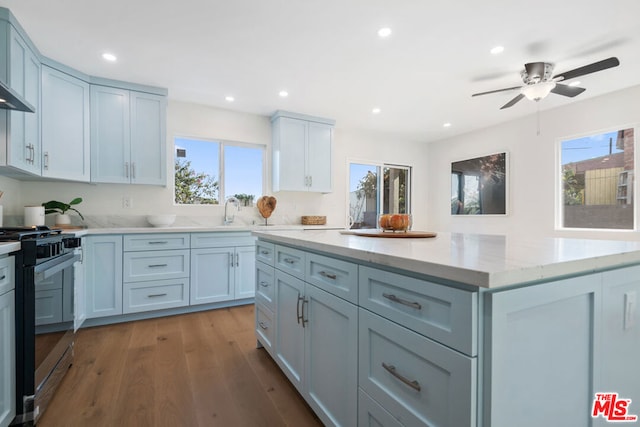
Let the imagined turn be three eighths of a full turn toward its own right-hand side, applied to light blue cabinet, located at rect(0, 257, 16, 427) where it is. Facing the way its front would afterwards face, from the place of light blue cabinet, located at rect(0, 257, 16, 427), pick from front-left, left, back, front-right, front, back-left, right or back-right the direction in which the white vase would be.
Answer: back-right

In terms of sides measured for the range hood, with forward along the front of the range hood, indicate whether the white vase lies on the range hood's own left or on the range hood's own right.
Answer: on the range hood's own left

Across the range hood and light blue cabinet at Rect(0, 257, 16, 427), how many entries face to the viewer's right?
2

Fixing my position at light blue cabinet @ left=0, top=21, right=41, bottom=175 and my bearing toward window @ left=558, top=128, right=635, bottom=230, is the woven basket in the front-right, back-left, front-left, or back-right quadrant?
front-left

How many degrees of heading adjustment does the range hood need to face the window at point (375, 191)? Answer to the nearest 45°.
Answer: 0° — it already faces it

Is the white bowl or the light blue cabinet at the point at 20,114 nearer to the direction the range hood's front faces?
the white bowl

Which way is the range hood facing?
to the viewer's right

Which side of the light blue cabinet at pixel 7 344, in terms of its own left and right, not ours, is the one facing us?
right

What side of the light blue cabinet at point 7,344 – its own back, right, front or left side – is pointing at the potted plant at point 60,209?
left

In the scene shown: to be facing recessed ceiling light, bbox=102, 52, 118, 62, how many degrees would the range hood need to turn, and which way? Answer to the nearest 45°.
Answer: approximately 45° to its left

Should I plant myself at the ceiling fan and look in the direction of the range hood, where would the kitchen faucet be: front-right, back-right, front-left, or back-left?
front-right

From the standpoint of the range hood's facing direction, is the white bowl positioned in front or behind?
in front

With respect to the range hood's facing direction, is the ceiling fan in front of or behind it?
in front

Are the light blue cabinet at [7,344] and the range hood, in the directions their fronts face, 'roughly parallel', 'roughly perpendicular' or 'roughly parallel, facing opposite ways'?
roughly parallel

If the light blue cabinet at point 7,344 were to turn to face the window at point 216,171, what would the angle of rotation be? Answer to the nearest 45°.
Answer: approximately 45° to its left
